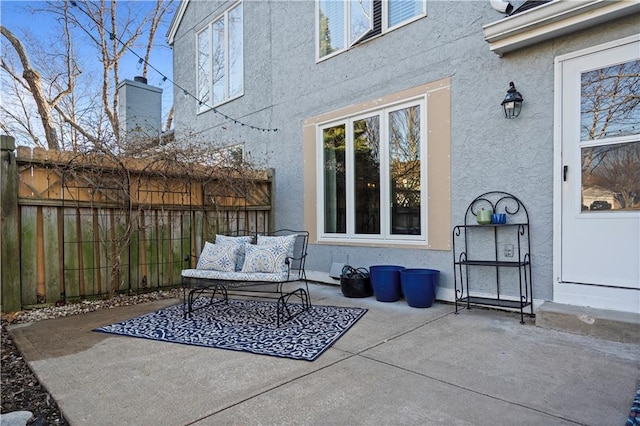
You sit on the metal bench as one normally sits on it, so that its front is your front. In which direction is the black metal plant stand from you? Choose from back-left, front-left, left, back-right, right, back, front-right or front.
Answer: back-left

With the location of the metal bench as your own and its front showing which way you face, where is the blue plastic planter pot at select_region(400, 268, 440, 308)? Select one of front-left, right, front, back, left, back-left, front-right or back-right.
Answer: back-left

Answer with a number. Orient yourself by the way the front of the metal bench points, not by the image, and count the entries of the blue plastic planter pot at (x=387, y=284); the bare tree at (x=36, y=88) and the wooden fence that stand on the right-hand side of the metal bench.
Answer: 2

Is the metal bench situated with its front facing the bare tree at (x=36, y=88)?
no

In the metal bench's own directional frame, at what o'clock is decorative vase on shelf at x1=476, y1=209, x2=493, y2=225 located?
The decorative vase on shelf is roughly at 8 o'clock from the metal bench.

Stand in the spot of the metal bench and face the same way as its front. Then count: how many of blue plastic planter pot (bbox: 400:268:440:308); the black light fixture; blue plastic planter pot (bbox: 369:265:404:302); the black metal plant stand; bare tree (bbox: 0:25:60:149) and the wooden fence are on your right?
2

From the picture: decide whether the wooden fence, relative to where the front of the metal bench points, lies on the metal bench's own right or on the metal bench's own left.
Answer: on the metal bench's own right

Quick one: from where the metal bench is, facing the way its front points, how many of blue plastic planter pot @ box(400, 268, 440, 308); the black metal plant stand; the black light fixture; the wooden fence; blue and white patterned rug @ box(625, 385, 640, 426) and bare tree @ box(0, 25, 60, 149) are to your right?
2

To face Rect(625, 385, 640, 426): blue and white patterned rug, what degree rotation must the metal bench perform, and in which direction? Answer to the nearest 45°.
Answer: approximately 90° to its left

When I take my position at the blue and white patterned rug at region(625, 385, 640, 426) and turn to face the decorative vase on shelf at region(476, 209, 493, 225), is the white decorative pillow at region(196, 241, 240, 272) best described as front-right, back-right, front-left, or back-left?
front-left

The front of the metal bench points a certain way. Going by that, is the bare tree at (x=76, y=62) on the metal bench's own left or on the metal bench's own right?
on the metal bench's own right

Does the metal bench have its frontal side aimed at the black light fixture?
no

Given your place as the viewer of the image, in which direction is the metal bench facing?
facing the viewer and to the left of the viewer

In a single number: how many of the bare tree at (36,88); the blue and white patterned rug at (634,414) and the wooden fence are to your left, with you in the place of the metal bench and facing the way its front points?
1
